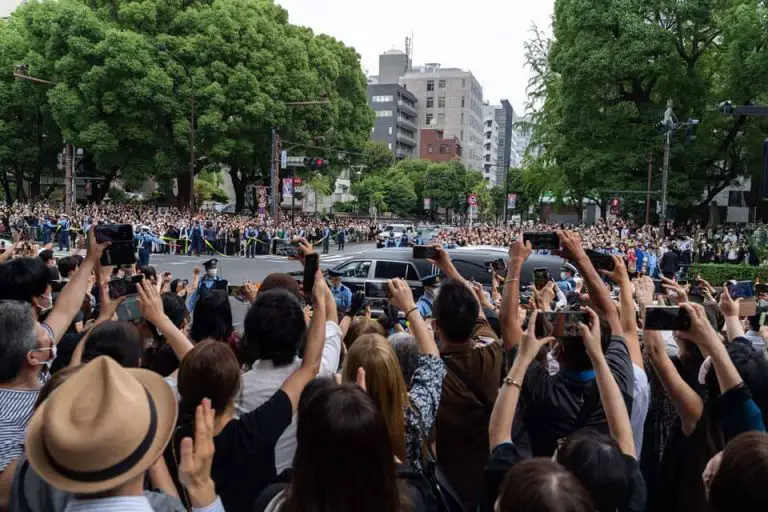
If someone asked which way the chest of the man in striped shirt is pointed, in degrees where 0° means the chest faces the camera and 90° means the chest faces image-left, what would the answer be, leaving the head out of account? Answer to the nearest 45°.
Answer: approximately 225°

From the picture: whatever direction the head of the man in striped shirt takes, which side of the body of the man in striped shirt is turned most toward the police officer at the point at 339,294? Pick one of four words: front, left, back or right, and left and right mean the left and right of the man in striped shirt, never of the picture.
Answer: front

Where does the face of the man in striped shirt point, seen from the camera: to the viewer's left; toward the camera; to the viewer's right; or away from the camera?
to the viewer's right

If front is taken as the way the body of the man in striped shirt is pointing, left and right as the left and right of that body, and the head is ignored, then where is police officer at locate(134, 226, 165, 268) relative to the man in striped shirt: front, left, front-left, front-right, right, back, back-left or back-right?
front-left

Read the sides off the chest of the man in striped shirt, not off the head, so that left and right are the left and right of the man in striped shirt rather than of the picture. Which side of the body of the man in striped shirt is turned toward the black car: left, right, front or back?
front
